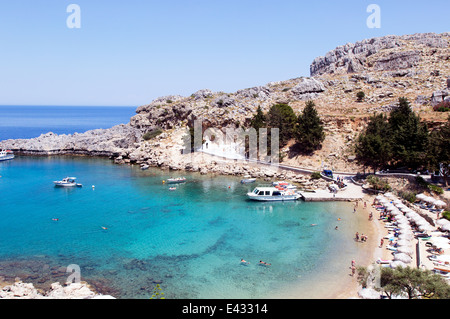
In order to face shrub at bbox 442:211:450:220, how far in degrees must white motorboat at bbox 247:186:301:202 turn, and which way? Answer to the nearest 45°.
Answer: approximately 135° to its left

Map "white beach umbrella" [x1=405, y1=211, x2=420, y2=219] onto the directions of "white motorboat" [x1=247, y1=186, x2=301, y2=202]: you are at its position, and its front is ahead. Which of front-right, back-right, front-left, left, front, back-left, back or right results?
back-left

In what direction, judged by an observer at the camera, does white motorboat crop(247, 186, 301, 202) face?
facing to the left of the viewer

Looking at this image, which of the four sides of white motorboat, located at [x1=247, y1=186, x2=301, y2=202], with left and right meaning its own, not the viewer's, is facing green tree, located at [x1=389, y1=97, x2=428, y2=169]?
back

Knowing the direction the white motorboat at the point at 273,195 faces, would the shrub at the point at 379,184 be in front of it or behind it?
behind

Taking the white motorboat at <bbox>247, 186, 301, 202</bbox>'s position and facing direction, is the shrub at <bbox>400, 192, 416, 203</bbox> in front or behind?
behind
